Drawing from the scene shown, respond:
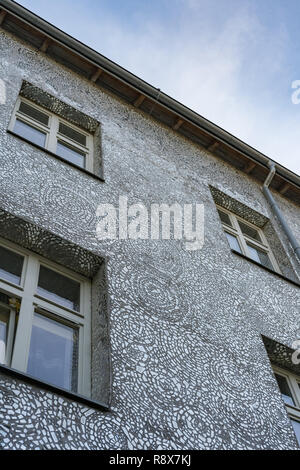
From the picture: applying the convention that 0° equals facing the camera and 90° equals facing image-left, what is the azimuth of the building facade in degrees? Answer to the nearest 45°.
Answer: approximately 315°
